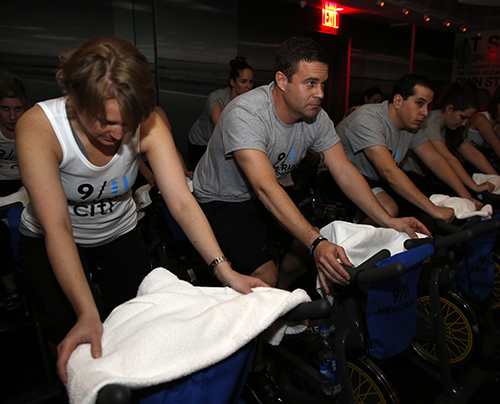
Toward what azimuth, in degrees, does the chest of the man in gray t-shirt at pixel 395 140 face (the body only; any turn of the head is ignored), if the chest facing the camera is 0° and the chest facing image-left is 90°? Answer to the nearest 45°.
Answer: approximately 315°

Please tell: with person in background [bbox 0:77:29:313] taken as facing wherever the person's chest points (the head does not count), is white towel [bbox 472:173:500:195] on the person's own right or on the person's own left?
on the person's own left

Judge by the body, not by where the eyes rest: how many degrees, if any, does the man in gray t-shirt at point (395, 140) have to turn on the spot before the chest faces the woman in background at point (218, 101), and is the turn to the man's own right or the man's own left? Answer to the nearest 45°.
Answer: approximately 180°

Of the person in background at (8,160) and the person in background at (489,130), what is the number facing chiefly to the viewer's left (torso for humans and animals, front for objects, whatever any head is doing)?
0

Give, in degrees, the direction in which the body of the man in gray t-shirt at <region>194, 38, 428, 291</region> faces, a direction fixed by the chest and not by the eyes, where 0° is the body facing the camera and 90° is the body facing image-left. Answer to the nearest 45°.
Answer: approximately 315°

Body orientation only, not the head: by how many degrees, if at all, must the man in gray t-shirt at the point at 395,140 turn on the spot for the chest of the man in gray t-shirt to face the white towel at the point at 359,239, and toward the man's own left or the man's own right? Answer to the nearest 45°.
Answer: approximately 45° to the man's own right

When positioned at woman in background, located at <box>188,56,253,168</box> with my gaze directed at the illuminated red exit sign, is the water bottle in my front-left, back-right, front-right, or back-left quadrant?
back-right

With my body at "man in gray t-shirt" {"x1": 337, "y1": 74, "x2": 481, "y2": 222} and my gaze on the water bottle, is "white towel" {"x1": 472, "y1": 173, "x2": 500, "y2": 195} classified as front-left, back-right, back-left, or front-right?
back-left

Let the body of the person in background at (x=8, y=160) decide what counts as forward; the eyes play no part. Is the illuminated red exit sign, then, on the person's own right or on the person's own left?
on the person's own left

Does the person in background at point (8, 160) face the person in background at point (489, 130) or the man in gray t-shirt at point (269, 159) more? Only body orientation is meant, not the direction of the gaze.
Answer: the man in gray t-shirt

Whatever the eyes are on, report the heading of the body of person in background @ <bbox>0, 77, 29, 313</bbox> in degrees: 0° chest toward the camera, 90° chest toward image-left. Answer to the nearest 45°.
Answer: approximately 0°
